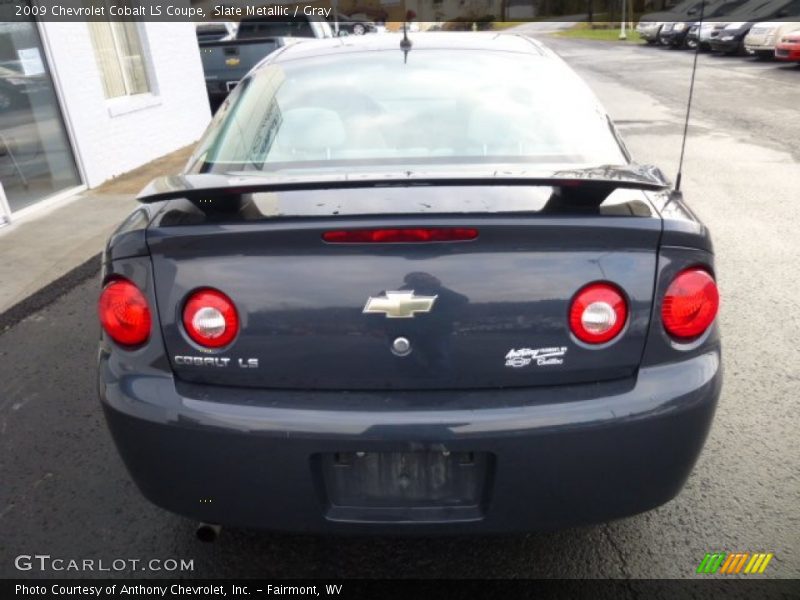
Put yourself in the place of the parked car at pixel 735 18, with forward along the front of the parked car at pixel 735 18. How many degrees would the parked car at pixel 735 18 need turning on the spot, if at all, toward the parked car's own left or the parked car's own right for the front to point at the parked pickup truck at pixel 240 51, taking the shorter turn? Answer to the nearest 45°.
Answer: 0° — it already faces it

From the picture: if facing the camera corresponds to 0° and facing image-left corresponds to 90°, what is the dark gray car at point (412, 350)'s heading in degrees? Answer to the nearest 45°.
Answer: approximately 180°

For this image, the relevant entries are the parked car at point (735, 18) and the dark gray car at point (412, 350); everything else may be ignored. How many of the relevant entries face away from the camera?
1

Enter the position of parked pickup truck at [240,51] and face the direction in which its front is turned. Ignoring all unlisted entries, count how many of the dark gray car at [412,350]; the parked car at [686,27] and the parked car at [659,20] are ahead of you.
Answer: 2

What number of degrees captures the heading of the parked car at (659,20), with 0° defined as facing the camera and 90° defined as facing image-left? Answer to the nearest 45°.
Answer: approximately 45°

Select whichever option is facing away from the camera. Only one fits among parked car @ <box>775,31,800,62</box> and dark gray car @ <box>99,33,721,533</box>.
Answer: the dark gray car

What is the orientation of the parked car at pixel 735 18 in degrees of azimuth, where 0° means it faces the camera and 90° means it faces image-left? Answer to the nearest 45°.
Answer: approximately 45°

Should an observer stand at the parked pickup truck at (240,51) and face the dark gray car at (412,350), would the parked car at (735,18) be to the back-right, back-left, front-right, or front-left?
back-left

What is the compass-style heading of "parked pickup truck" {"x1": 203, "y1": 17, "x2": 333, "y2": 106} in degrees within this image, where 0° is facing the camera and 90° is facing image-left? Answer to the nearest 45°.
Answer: approximately 225°

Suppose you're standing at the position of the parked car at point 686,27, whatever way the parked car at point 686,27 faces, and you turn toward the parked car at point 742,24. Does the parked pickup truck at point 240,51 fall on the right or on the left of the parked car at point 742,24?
right
